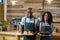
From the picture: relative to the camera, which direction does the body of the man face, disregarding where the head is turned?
toward the camera

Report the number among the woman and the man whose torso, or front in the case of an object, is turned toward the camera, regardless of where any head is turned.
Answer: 2

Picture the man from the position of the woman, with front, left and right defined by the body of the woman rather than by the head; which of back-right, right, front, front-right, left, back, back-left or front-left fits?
right

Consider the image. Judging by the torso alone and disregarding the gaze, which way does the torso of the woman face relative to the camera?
toward the camera

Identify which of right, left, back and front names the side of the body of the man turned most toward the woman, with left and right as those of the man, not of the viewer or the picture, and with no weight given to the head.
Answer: left
